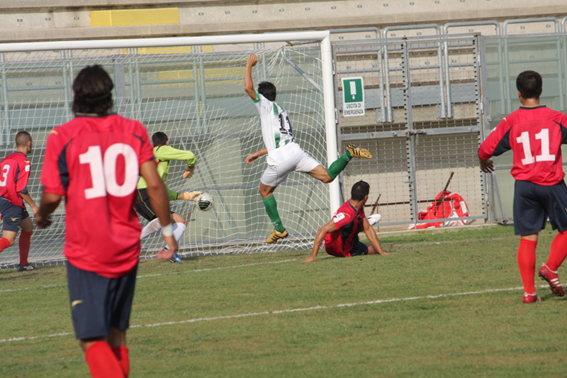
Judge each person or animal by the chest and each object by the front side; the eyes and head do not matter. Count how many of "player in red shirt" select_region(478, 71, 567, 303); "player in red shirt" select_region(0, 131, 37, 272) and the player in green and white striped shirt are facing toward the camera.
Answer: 0

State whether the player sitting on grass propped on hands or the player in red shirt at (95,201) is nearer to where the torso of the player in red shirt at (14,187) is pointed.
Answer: the player sitting on grass propped on hands

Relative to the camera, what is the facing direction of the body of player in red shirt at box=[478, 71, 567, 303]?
away from the camera

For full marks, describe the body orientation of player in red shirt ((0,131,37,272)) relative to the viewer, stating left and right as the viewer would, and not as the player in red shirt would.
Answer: facing away from the viewer and to the right of the viewer

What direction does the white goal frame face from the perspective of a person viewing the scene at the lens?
facing the viewer

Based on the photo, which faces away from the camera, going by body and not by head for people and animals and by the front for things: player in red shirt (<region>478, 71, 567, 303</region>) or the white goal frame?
the player in red shirt

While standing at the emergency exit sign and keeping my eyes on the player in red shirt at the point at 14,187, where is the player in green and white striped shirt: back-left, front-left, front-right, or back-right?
front-left

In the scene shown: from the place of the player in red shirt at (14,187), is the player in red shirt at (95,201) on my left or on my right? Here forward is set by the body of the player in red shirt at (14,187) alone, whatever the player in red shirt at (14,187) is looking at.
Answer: on my right

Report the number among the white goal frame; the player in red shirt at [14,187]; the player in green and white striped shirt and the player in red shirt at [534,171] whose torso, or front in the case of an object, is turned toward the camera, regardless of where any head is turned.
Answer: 1

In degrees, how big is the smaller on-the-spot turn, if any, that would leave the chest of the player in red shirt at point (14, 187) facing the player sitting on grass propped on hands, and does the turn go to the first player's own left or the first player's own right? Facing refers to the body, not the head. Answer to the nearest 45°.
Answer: approximately 90° to the first player's own right

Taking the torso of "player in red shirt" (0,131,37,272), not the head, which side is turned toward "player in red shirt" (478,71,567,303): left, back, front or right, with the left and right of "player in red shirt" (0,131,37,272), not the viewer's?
right

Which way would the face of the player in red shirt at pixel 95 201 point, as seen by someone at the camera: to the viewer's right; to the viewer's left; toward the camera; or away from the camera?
away from the camera

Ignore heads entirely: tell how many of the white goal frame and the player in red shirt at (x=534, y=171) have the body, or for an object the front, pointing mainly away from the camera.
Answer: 1

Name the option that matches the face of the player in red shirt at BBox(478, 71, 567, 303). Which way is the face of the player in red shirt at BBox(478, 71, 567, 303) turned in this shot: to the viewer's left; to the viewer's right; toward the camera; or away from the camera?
away from the camera

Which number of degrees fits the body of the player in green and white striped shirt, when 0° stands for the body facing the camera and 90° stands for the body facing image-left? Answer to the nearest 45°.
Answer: approximately 135°
